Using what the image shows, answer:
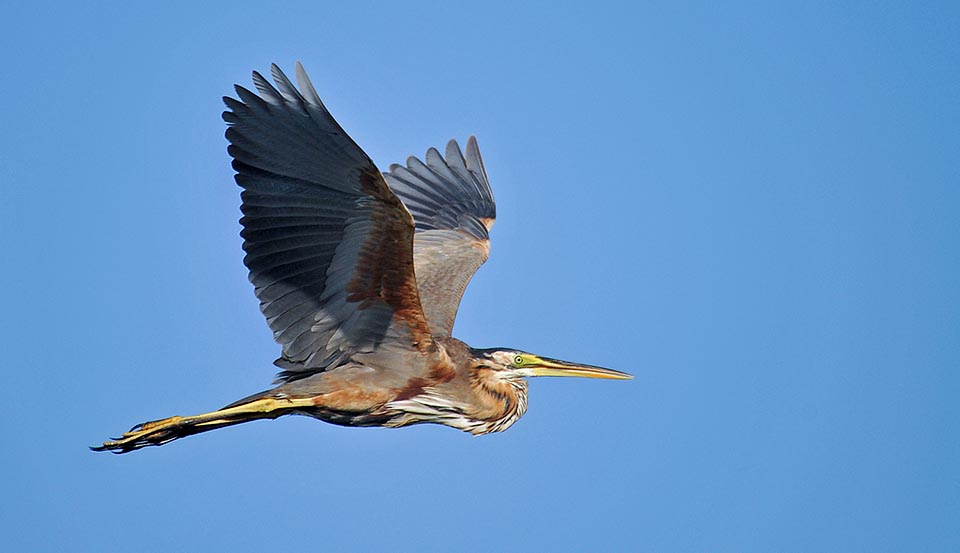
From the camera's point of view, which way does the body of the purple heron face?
to the viewer's right
